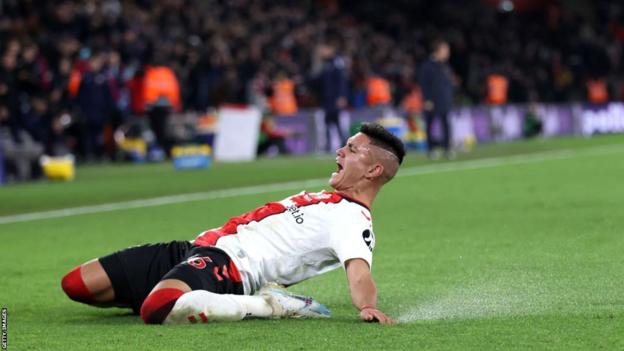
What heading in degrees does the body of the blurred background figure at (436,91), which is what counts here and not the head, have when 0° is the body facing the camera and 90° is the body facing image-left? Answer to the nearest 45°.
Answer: approximately 315°

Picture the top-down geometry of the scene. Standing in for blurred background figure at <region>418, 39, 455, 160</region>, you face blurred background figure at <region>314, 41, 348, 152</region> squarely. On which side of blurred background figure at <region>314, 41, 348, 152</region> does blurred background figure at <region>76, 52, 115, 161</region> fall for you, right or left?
left

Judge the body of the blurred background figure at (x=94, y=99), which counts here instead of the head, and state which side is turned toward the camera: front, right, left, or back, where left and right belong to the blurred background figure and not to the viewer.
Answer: front

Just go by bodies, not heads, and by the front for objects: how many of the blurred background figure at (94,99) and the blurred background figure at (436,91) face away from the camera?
0

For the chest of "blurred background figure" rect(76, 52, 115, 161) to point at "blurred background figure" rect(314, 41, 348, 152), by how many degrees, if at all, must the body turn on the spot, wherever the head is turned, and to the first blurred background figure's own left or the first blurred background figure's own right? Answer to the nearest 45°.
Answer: approximately 90° to the first blurred background figure's own left

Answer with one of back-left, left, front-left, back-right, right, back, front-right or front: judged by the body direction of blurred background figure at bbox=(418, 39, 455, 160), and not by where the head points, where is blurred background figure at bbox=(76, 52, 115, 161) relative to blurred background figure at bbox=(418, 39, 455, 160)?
back-right

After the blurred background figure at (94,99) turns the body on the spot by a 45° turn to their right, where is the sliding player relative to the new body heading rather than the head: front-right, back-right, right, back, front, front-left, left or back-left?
front-left

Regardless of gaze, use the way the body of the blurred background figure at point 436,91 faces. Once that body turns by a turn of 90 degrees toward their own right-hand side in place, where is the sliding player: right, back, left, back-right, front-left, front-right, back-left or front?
front-left
